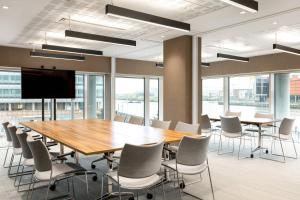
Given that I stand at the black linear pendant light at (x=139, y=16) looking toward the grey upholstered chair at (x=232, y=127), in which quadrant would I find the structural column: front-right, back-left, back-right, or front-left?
front-left

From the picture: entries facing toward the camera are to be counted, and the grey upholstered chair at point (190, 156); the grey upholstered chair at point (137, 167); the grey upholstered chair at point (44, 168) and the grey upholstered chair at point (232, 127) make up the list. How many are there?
0

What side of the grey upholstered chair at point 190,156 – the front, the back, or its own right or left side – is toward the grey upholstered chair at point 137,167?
left

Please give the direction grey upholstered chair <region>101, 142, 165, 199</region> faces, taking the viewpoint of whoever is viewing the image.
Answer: facing away from the viewer and to the left of the viewer

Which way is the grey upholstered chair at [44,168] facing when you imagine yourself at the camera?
facing away from the viewer and to the right of the viewer

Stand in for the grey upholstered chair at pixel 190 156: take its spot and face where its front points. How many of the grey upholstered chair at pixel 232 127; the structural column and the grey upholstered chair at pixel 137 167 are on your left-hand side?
1

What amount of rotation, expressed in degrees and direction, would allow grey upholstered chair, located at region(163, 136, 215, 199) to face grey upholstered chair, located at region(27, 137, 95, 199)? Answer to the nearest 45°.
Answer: approximately 45° to its left

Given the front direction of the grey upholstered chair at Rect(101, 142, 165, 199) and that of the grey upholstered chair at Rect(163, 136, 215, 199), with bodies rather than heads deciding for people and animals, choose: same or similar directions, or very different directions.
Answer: same or similar directions

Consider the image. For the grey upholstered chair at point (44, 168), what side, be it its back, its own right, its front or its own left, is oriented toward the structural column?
front

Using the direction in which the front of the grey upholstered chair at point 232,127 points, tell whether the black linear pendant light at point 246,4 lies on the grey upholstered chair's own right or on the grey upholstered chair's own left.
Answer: on the grey upholstered chair's own right

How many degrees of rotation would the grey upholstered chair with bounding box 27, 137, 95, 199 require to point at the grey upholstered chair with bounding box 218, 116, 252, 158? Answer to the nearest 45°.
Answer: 0° — it already faces it

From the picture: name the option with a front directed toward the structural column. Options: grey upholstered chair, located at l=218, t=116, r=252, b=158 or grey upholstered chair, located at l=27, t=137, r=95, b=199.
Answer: grey upholstered chair, located at l=27, t=137, r=95, b=199

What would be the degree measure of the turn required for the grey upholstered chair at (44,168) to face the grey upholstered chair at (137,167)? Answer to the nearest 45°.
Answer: approximately 90° to its right

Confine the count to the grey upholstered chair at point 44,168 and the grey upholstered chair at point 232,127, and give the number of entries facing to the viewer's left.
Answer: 0
